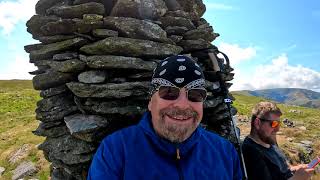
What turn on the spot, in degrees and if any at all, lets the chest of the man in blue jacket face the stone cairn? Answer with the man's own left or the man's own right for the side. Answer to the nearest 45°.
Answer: approximately 135° to the man's own right

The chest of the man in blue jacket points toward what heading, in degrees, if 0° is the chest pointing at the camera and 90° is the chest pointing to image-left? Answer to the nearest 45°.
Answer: approximately 0°
